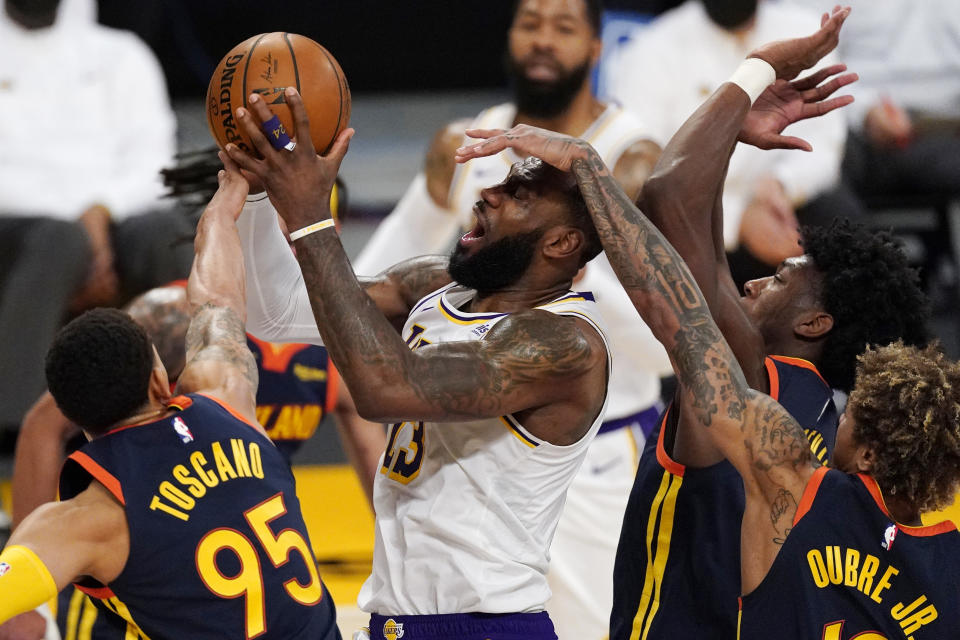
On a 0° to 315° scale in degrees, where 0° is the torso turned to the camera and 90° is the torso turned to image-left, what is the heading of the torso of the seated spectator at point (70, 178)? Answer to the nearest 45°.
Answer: approximately 0°

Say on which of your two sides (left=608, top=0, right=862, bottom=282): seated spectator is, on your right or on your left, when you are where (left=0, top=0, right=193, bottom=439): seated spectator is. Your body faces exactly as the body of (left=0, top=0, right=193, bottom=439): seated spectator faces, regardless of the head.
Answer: on your left

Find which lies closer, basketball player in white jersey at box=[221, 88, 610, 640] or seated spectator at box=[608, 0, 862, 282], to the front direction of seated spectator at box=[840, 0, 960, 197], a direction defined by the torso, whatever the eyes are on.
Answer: the basketball player in white jersey

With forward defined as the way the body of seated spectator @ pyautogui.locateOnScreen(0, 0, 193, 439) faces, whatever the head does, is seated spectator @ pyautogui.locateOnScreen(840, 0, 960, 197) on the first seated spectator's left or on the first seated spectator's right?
on the first seated spectator's left

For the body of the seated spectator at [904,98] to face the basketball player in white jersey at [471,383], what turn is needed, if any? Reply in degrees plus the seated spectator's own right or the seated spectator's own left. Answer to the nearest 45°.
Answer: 0° — they already face them

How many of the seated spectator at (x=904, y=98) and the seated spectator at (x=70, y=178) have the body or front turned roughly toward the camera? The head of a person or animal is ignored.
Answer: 2

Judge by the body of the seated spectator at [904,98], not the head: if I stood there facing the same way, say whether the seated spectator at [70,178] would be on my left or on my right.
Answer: on my right

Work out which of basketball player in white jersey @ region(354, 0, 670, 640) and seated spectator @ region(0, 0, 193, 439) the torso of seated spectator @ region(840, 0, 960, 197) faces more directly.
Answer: the basketball player in white jersey

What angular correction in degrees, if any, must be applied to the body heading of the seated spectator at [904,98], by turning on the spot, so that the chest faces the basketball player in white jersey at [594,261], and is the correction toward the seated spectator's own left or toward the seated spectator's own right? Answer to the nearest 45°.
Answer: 0° — they already face them

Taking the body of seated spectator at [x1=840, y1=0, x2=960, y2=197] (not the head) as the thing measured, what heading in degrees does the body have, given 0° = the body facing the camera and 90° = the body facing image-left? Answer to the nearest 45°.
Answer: approximately 0°

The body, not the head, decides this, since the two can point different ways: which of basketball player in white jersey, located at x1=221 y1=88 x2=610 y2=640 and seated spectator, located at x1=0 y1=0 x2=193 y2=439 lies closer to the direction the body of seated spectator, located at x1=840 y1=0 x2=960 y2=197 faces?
the basketball player in white jersey
